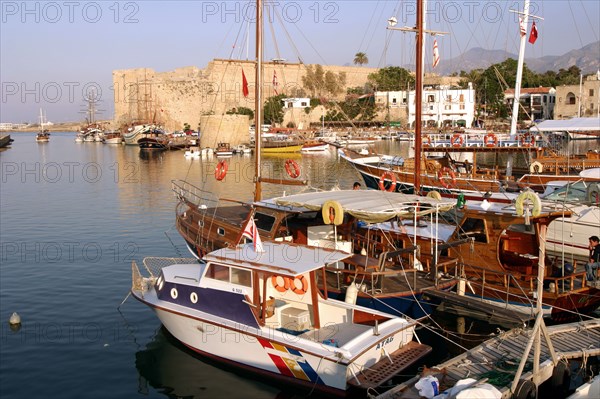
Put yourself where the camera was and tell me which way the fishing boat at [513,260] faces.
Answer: facing away from the viewer and to the left of the viewer

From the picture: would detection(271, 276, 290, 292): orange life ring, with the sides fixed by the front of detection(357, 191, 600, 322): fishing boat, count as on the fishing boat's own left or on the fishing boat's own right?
on the fishing boat's own left

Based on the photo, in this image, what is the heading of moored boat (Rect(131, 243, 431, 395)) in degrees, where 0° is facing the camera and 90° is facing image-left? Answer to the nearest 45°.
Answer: approximately 135°

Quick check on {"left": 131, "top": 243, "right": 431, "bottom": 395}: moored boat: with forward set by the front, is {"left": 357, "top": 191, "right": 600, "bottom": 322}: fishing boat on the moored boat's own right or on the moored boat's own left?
on the moored boat's own right

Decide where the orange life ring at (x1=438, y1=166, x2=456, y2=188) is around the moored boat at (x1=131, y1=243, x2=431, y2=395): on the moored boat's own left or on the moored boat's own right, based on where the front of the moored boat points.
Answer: on the moored boat's own right

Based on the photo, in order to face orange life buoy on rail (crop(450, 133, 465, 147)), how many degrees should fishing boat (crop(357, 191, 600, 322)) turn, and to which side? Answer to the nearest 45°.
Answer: approximately 45° to its right

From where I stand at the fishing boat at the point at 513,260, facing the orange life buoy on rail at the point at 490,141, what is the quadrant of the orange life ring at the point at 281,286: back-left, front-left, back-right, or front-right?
back-left

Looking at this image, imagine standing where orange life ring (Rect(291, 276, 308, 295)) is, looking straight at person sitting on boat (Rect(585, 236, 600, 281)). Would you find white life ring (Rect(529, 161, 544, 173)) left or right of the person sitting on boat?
left

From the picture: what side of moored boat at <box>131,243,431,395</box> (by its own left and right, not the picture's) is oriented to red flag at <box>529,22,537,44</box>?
right
